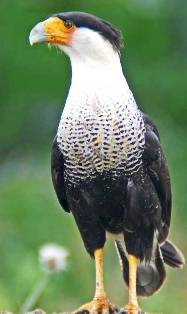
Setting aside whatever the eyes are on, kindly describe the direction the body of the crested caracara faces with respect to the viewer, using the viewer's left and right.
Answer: facing the viewer and to the left of the viewer
